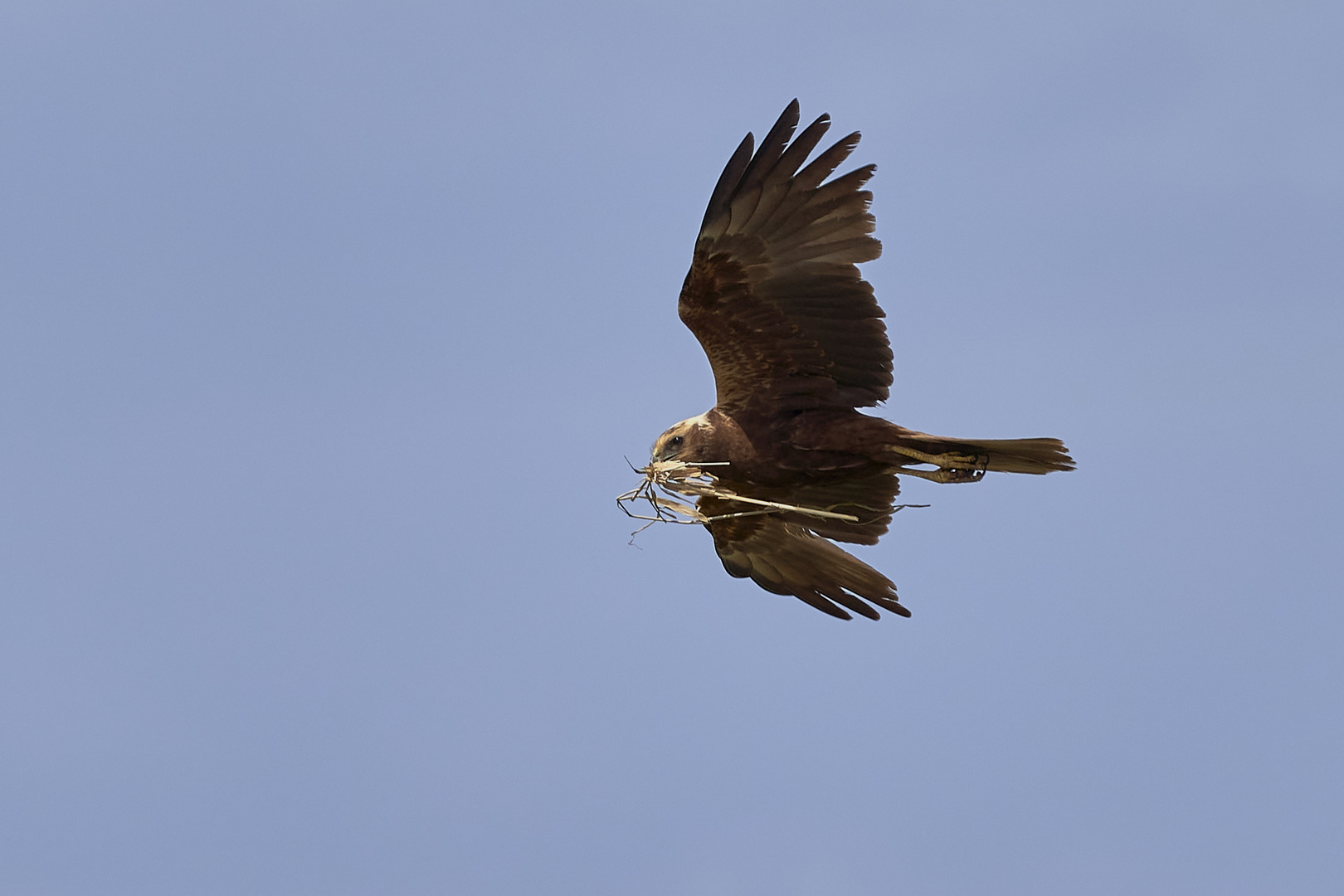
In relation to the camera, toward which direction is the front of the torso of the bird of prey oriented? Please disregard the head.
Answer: to the viewer's left
